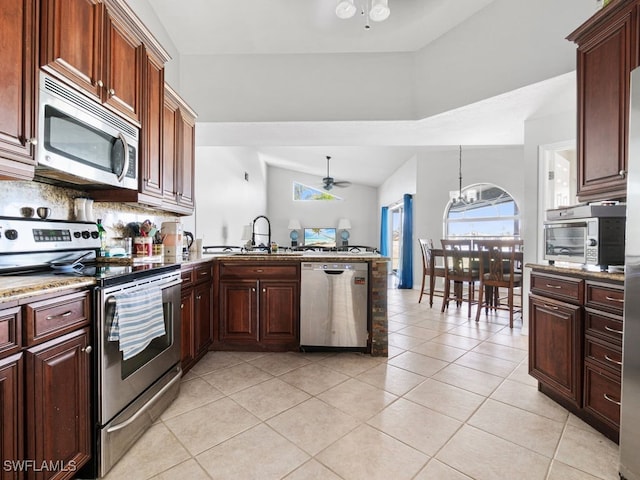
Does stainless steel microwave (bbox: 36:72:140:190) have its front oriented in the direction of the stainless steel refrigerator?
yes

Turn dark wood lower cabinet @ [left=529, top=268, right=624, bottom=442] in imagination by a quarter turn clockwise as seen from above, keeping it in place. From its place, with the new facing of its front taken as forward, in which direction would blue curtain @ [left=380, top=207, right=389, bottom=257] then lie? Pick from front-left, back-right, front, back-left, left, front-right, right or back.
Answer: front

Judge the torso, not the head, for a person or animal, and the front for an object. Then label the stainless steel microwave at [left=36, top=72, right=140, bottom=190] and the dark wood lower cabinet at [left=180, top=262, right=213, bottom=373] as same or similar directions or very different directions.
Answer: same or similar directions

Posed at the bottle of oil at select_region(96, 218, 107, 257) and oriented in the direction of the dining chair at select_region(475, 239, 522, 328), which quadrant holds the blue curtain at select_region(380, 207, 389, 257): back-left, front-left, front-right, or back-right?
front-left

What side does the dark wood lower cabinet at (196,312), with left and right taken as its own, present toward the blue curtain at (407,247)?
left

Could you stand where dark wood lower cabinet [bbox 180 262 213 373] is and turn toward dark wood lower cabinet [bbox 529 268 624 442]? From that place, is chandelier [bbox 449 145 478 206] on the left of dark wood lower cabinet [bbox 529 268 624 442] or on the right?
left

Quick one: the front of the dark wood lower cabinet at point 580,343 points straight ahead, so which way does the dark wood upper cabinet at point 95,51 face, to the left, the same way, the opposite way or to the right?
the opposite way

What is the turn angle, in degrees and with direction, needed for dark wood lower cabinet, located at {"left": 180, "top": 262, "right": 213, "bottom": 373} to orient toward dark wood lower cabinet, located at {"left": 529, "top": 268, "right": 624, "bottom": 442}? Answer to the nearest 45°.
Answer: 0° — it already faces it

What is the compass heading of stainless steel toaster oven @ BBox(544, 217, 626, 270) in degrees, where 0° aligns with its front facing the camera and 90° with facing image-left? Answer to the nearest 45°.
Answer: approximately 45°

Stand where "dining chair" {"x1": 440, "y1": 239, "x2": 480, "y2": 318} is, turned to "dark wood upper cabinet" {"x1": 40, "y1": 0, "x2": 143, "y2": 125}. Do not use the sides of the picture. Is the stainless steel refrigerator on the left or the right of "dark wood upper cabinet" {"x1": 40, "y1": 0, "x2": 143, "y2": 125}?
left

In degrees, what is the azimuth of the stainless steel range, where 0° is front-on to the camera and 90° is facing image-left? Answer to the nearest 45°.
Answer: approximately 315°

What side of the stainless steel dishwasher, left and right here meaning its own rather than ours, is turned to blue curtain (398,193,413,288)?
back

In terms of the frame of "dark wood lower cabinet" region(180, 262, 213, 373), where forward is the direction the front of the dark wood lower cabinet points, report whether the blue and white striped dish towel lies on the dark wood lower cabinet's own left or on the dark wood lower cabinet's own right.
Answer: on the dark wood lower cabinet's own right

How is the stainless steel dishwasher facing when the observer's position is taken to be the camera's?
facing the viewer

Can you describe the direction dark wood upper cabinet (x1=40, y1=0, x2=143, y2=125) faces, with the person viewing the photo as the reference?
facing the viewer and to the right of the viewer

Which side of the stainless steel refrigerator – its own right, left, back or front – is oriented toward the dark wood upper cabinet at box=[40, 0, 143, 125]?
front

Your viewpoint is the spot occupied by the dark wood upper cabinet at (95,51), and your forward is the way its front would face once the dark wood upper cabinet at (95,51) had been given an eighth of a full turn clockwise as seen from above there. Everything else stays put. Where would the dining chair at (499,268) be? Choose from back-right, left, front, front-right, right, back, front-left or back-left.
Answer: left

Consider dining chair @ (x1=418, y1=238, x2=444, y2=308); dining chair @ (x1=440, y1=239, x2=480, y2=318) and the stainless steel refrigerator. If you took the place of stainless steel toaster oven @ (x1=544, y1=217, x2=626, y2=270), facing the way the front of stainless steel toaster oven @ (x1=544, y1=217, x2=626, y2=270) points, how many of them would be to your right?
2

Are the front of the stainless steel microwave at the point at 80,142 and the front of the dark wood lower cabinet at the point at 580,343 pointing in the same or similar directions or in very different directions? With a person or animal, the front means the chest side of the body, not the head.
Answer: very different directions
